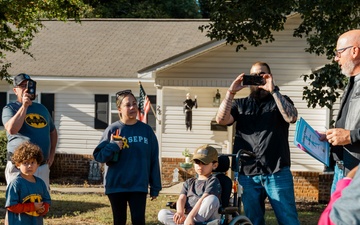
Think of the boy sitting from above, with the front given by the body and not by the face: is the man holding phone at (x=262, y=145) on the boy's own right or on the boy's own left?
on the boy's own left

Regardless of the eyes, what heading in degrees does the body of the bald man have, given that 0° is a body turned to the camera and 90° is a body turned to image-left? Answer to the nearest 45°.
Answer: approximately 90°

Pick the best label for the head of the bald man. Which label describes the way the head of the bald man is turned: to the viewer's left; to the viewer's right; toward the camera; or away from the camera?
to the viewer's left

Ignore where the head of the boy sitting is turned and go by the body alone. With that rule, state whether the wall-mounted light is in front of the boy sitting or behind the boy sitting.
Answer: behind

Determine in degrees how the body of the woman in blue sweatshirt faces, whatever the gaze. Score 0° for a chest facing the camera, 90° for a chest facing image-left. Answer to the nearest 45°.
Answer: approximately 0°

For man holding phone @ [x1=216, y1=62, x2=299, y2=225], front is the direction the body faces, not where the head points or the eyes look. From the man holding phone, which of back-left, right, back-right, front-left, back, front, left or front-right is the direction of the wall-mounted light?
back

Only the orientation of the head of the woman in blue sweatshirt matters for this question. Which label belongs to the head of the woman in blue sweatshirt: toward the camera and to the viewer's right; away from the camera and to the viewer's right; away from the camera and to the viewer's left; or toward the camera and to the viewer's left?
toward the camera and to the viewer's right

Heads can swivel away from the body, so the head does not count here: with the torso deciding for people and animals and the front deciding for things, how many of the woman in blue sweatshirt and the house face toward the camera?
2

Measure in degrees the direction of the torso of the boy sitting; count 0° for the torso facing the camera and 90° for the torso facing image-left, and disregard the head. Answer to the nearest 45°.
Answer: approximately 45°
